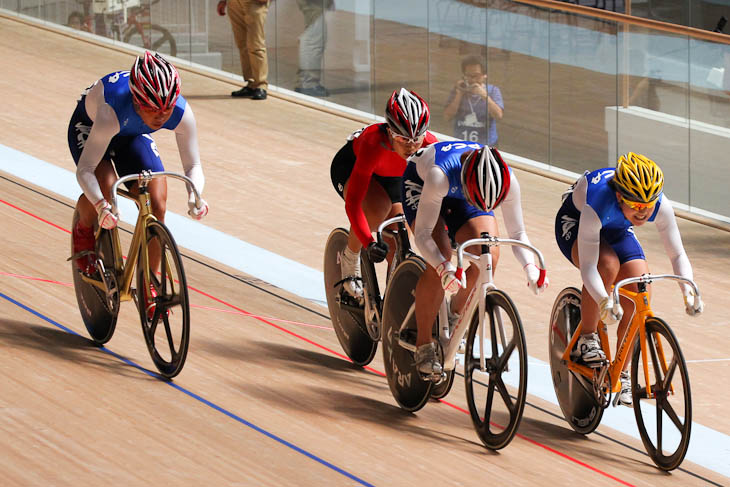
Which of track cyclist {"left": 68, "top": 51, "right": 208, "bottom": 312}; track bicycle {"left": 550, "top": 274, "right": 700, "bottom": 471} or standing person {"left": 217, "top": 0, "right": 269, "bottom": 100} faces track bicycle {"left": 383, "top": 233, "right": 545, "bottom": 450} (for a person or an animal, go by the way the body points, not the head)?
the track cyclist

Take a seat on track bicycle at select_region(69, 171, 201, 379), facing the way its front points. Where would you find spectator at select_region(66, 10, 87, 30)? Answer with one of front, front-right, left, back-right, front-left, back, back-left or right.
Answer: back-left

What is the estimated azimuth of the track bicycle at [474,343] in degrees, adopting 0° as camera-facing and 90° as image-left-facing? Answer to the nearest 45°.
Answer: approximately 315°

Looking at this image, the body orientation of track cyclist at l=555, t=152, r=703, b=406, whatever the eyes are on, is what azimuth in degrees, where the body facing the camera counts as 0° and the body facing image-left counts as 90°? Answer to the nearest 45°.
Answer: approximately 315°

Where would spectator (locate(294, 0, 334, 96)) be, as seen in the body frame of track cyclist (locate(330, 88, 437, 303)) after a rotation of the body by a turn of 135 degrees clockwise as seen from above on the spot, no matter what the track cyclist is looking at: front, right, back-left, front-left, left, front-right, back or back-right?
right

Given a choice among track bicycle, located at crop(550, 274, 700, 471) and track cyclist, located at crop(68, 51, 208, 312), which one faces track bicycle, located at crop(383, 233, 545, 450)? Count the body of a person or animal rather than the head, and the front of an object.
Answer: the track cyclist

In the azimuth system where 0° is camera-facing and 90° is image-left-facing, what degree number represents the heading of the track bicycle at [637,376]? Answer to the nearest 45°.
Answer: approximately 315°

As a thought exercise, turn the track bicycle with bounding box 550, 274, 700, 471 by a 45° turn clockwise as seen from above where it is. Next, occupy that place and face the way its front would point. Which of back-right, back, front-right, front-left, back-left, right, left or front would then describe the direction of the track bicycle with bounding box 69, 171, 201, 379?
right

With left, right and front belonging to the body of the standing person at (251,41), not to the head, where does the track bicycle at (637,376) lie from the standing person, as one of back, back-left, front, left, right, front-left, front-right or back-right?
left

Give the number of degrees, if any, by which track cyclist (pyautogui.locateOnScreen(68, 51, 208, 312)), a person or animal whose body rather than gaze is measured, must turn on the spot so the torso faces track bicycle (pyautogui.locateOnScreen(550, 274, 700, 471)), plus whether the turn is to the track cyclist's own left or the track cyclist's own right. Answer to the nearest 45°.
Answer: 0° — they already face it

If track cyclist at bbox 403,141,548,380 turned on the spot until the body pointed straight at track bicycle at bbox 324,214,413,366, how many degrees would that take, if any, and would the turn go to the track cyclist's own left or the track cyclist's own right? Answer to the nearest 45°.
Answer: approximately 180°

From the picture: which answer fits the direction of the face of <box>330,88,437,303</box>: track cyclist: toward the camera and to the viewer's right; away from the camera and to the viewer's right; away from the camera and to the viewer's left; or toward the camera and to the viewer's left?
toward the camera and to the viewer's right

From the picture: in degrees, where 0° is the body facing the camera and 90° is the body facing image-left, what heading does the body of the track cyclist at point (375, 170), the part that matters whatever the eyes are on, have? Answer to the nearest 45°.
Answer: approximately 315°
